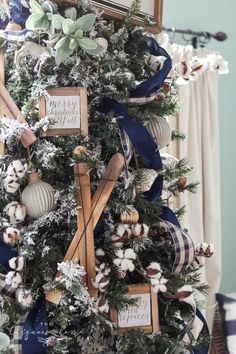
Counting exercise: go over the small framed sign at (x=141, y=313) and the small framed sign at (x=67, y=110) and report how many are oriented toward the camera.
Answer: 2

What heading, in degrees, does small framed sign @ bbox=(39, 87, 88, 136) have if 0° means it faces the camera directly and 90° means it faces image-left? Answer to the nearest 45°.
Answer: approximately 0°
